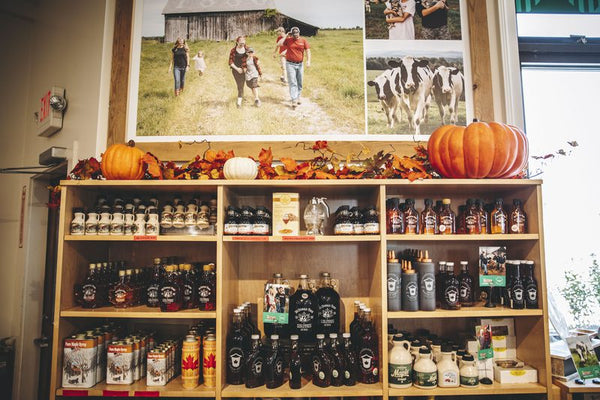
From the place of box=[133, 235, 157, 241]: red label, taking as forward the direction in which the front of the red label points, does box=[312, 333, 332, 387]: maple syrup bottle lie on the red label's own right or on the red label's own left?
on the red label's own left

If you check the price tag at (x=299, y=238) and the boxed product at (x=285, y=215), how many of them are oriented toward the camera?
2

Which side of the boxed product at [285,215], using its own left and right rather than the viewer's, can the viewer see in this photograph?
front

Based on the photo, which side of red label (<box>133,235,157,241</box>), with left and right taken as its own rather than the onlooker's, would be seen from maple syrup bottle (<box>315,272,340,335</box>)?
left

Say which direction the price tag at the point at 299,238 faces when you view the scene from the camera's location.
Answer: facing the viewer

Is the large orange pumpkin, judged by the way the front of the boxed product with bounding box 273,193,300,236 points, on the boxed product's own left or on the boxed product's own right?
on the boxed product's own left

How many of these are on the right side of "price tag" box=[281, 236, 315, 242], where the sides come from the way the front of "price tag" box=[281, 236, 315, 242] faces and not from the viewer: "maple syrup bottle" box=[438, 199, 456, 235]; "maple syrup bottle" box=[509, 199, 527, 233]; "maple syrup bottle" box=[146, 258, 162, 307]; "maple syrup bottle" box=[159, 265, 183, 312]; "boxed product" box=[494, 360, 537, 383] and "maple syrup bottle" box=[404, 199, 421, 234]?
2

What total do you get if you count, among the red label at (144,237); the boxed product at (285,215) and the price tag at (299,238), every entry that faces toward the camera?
3

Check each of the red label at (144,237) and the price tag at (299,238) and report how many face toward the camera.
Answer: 2

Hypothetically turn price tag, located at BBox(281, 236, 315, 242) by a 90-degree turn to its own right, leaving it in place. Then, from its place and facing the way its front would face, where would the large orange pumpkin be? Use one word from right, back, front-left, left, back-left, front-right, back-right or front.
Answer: back

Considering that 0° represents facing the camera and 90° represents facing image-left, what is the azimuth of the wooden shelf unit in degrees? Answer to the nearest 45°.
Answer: approximately 0°

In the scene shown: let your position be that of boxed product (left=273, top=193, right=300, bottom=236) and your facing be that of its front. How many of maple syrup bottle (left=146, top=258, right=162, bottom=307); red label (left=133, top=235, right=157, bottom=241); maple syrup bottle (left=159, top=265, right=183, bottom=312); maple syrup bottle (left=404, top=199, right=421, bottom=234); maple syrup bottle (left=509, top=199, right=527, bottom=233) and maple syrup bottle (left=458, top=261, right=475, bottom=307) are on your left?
3
